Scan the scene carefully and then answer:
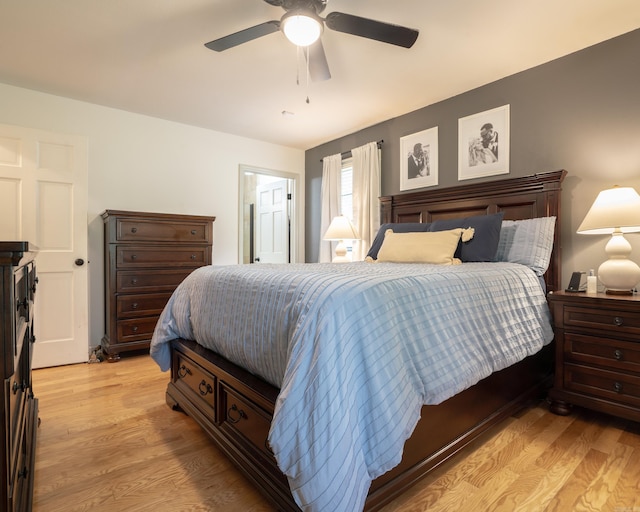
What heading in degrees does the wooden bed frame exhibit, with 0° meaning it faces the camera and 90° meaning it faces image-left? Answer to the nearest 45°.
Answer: approximately 45°

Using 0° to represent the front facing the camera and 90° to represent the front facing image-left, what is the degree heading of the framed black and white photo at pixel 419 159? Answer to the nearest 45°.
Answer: approximately 45°

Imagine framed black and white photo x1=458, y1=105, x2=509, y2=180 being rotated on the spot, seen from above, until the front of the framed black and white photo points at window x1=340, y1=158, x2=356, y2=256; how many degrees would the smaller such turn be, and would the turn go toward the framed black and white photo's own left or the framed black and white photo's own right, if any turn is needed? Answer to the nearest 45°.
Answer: approximately 90° to the framed black and white photo's own right

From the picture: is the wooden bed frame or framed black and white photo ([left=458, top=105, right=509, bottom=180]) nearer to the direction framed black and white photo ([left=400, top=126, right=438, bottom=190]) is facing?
the wooden bed frame

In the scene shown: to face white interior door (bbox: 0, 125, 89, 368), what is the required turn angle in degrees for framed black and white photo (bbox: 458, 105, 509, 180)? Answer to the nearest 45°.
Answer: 0° — it already faces it

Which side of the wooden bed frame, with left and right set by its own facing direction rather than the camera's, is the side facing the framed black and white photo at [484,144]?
back

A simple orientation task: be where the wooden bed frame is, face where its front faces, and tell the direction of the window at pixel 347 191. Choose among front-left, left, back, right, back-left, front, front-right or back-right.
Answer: back-right
